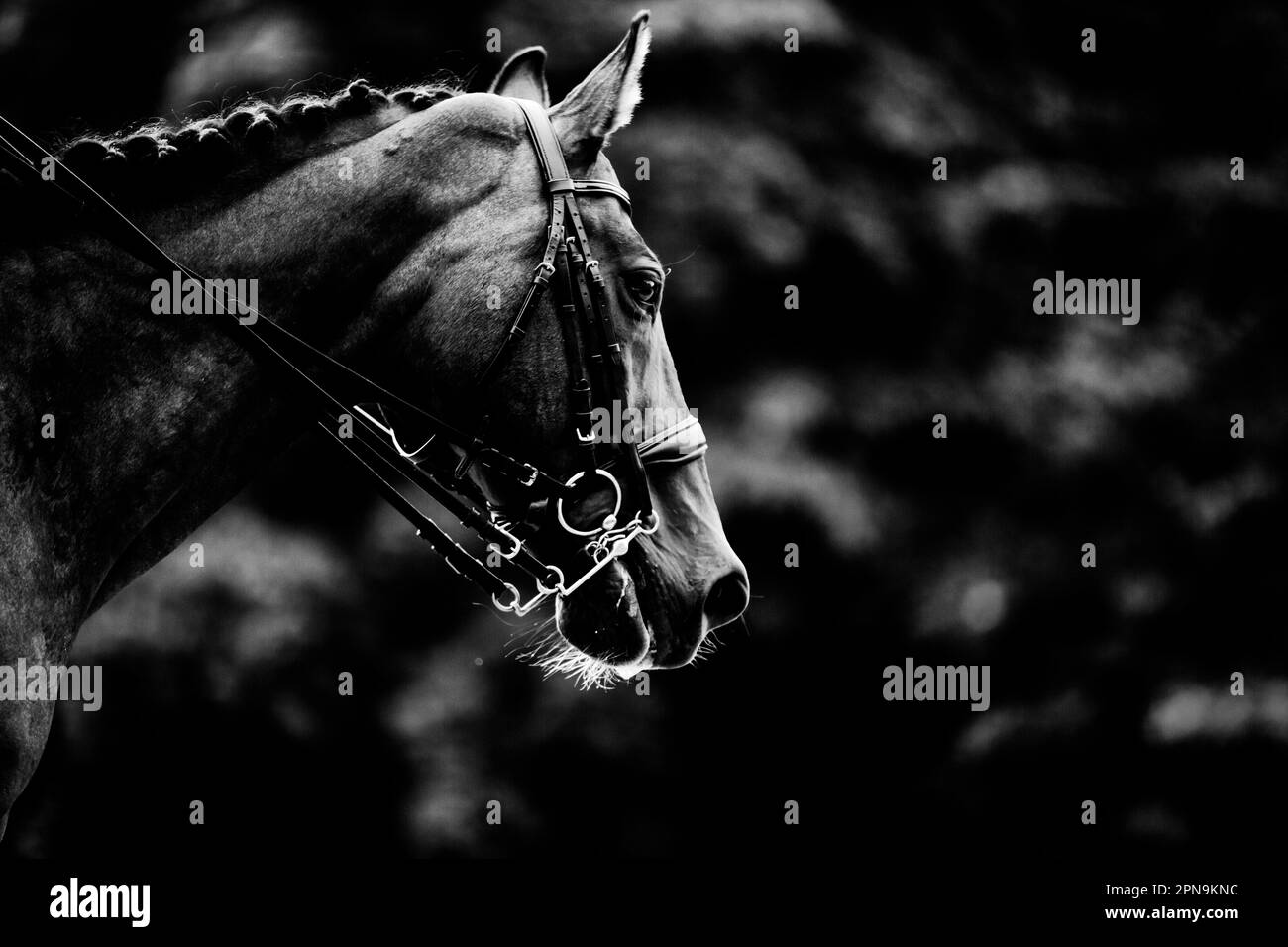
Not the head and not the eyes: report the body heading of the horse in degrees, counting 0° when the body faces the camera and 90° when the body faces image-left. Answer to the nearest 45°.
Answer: approximately 270°
